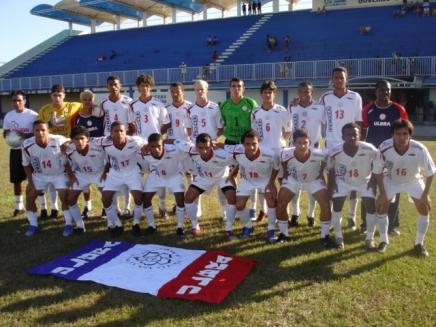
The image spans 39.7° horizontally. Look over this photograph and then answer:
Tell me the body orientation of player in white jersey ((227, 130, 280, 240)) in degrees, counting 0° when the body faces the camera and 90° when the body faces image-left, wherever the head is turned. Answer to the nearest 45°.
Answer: approximately 0°

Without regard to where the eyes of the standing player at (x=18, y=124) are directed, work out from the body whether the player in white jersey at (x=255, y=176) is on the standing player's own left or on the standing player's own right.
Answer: on the standing player's own left

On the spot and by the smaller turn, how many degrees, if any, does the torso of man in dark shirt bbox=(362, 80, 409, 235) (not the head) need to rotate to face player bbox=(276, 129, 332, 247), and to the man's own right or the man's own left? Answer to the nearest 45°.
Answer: approximately 45° to the man's own right

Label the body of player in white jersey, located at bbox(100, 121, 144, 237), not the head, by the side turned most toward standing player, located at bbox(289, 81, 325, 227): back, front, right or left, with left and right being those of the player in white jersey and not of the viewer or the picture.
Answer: left

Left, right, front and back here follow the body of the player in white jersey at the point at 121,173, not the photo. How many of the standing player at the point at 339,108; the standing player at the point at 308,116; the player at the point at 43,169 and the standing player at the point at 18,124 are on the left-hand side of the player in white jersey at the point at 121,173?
2

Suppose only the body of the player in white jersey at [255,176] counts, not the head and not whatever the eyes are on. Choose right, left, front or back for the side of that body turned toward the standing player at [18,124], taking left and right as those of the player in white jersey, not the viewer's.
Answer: right

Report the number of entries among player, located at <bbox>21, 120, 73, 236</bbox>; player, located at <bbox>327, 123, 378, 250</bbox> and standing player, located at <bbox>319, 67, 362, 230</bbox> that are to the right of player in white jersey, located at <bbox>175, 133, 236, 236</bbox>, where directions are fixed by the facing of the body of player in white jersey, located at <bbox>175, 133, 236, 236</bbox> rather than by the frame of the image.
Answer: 1

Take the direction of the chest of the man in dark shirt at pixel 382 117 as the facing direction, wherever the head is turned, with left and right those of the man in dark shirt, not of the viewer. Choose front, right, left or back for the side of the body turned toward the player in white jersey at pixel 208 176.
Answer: right

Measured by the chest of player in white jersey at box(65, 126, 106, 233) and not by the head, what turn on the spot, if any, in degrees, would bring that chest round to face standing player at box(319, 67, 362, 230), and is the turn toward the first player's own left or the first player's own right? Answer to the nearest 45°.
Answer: approximately 90° to the first player's own left

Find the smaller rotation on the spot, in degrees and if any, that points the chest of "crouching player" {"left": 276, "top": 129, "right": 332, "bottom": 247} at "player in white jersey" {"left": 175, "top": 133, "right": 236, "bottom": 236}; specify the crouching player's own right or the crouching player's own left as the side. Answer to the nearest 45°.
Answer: approximately 90° to the crouching player's own right

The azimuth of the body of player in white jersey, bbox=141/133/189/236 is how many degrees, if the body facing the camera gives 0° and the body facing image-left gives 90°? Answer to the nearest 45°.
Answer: approximately 0°
